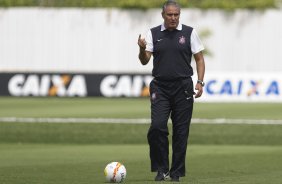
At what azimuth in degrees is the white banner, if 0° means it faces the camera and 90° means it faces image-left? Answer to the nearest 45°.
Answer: approximately 0°

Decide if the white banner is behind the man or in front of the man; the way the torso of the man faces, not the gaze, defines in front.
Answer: behind

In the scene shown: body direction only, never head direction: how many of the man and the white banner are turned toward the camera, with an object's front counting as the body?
2

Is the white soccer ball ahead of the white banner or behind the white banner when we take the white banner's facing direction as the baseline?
ahead

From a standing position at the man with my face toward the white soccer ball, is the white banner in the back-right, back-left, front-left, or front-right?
back-right

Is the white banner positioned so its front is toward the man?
yes
